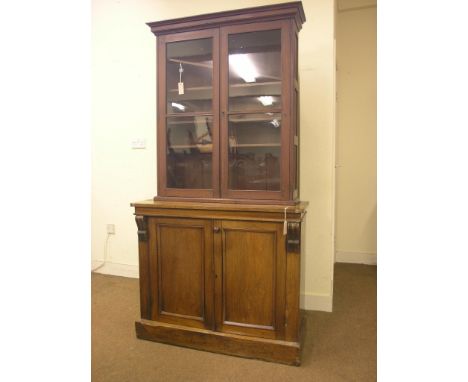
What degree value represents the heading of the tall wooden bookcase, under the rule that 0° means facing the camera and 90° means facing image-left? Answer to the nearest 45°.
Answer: approximately 45°

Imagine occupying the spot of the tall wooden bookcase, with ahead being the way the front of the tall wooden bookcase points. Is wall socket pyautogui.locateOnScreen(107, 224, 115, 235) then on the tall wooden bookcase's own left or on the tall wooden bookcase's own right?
on the tall wooden bookcase's own right
